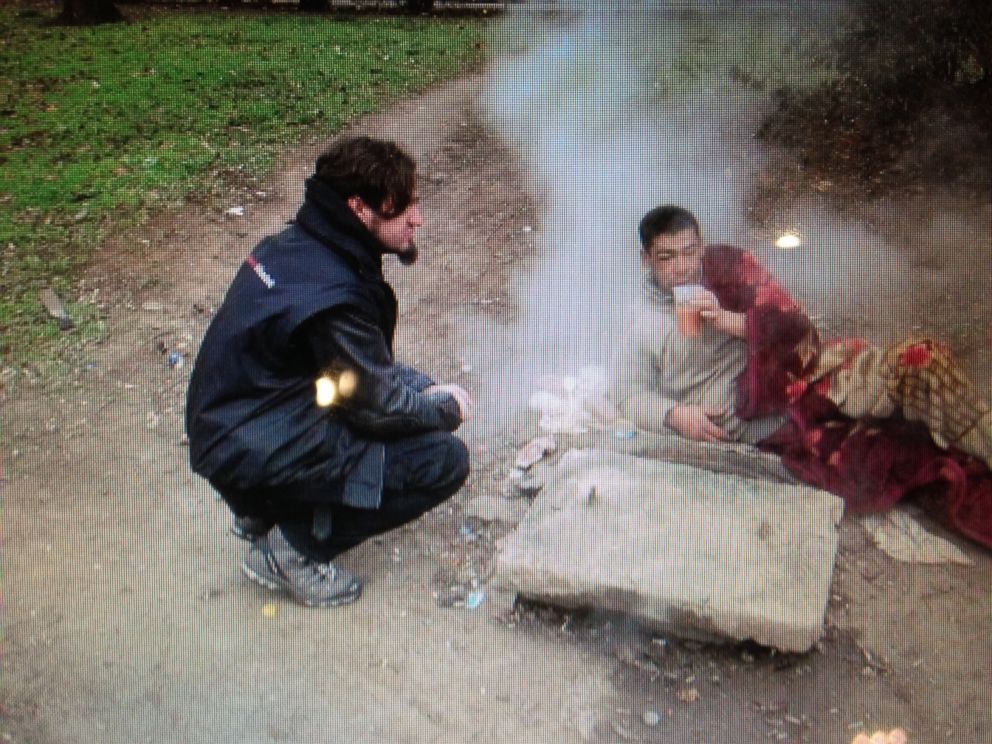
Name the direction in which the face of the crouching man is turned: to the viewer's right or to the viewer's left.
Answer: to the viewer's right

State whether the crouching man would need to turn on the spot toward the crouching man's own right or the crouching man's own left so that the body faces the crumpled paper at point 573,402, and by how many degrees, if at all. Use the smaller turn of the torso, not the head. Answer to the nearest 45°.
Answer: approximately 45° to the crouching man's own left

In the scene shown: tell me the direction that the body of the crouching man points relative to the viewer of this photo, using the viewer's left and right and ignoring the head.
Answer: facing to the right of the viewer

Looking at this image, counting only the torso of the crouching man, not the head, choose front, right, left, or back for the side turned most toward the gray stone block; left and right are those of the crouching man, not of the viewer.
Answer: front

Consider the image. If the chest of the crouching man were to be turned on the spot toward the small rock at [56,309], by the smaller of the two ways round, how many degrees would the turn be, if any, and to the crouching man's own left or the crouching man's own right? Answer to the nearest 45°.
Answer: approximately 135° to the crouching man's own left

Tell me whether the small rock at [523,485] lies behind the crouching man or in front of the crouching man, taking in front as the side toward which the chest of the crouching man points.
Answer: in front

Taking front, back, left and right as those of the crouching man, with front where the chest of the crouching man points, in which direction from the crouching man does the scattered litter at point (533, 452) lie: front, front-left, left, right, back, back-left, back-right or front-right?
front-left
